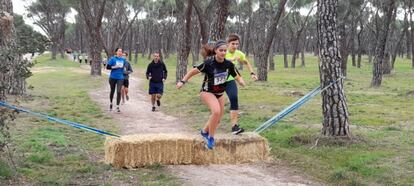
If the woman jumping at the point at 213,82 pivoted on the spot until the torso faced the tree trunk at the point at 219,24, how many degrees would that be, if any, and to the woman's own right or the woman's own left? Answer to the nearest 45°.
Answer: approximately 135° to the woman's own left

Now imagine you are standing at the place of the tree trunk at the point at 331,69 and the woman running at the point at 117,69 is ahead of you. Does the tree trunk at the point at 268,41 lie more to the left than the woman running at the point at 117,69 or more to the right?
right

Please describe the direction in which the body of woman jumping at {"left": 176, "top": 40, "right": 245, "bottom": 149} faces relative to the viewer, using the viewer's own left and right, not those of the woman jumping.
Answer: facing the viewer and to the right of the viewer

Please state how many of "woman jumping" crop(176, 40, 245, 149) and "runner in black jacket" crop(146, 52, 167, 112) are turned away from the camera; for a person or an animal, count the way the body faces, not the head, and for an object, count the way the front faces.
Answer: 0

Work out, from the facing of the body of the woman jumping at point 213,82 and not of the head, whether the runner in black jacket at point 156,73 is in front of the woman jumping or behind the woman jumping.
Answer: behind

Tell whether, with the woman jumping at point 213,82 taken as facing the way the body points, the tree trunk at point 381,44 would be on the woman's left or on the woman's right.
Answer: on the woman's left

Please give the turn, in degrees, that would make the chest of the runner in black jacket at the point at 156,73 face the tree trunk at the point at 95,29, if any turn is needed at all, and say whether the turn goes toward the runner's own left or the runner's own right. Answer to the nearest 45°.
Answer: approximately 180°

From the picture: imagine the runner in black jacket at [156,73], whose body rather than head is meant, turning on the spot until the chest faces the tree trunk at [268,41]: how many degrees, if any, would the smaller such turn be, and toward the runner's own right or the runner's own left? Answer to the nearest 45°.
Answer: approximately 135° to the runner's own left

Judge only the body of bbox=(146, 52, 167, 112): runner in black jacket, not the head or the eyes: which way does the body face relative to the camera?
toward the camera

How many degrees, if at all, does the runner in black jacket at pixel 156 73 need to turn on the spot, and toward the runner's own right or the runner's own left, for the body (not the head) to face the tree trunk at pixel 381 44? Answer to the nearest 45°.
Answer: approximately 135° to the runner's own left

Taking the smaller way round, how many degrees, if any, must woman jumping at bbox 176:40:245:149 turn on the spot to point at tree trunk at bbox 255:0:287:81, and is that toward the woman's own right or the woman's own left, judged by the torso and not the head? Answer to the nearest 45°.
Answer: approximately 135° to the woman's own left

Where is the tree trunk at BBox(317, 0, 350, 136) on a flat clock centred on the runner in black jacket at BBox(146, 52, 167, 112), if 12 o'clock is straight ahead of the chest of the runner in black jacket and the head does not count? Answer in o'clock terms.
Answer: The tree trunk is roughly at 11 o'clock from the runner in black jacket.

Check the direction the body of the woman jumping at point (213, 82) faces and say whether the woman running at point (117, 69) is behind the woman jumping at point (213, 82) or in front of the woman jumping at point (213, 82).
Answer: behind
